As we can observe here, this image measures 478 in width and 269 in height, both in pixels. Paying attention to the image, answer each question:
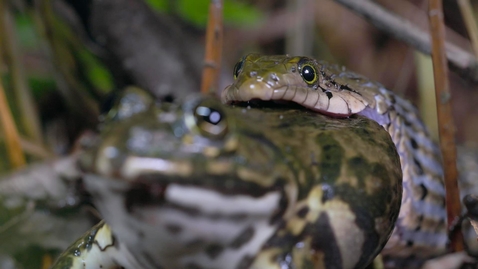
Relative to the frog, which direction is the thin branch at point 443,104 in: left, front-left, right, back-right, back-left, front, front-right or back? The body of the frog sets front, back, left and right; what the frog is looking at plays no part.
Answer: back

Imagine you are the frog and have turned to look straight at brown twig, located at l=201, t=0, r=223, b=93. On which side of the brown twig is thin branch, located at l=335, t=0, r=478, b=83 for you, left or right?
right

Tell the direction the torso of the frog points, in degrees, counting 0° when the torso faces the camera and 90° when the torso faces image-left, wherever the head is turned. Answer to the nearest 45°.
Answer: approximately 45°

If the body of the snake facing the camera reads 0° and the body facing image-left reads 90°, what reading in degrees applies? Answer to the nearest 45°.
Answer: approximately 45°
